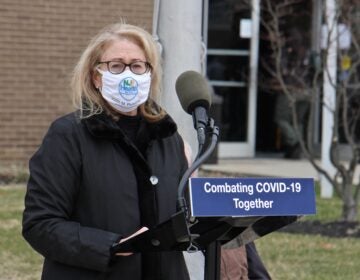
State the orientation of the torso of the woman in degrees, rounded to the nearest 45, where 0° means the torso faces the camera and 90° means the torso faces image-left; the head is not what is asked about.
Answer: approximately 315°

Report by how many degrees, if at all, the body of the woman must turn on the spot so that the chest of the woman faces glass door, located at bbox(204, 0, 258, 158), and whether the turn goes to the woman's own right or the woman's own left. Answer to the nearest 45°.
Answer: approximately 135° to the woman's own left

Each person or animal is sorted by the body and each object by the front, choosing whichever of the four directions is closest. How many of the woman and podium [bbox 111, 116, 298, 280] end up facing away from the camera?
0

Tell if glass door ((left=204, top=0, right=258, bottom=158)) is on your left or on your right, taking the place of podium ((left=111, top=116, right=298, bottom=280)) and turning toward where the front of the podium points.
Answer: on your left

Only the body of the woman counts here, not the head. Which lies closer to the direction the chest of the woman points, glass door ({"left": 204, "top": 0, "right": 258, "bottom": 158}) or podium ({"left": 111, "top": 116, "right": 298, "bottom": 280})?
the podium

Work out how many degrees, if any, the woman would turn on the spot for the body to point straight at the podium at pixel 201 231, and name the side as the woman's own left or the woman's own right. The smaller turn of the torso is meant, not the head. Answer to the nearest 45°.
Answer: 0° — they already face it

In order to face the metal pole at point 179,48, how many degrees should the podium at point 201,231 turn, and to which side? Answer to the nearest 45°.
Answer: approximately 135° to its left
